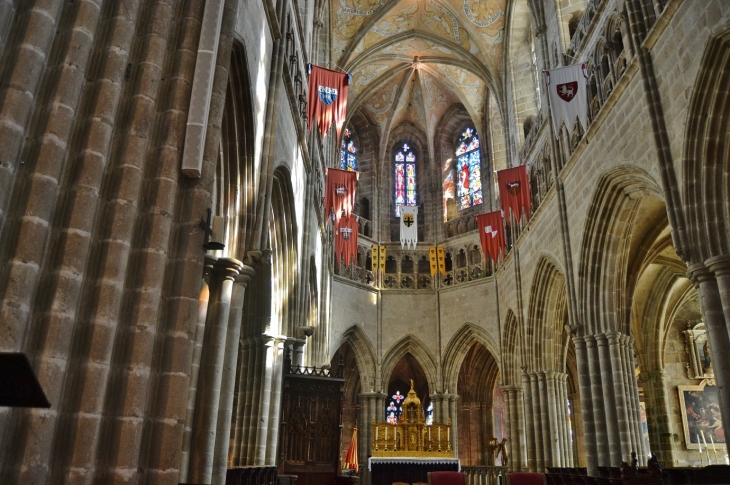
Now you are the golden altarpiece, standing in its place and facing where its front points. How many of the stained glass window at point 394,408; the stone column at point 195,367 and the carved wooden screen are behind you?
1

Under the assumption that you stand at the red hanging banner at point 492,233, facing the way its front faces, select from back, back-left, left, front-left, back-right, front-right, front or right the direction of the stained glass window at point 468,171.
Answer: back

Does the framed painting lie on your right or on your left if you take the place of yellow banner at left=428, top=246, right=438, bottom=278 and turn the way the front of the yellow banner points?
on your left

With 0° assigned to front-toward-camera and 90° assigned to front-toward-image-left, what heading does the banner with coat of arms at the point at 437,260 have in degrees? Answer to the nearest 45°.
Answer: approximately 0°

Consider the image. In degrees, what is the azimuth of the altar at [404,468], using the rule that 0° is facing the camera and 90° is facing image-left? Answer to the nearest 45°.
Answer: approximately 0°
